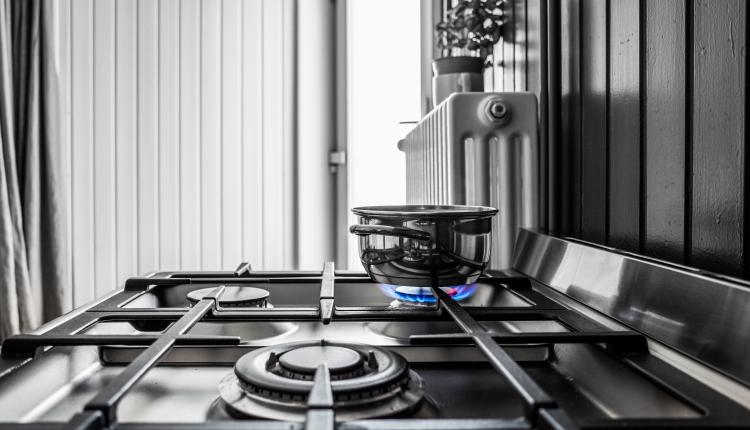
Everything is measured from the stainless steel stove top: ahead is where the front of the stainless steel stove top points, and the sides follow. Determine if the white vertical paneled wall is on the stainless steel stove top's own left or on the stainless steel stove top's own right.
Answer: on the stainless steel stove top's own right

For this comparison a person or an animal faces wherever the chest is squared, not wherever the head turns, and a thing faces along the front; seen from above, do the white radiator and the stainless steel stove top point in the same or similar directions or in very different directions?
same or similar directions

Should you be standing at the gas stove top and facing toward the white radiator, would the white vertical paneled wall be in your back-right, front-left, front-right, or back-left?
front-left

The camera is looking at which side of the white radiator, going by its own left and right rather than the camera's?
left
